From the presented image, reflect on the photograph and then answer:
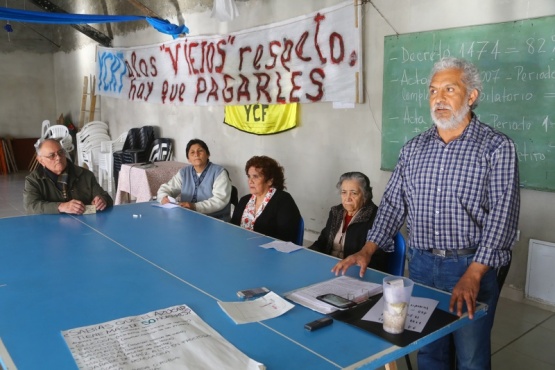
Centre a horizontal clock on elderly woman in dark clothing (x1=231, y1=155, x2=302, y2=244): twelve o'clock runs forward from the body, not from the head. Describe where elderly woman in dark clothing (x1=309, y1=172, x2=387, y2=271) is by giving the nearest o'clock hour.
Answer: elderly woman in dark clothing (x1=309, y1=172, x2=387, y2=271) is roughly at 9 o'clock from elderly woman in dark clothing (x1=231, y1=155, x2=302, y2=244).

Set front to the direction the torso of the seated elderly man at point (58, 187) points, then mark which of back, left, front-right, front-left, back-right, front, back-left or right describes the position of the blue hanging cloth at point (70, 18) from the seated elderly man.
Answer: back-left

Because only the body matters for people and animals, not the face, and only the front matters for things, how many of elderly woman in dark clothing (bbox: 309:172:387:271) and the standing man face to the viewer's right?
0

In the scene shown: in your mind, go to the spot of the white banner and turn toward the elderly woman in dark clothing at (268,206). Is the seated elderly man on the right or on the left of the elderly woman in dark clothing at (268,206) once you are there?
right

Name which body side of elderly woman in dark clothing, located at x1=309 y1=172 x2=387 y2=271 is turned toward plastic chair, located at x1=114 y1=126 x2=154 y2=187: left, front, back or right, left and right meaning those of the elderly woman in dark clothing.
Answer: right

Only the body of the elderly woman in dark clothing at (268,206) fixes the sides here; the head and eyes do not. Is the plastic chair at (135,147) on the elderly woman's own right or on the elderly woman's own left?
on the elderly woman's own right

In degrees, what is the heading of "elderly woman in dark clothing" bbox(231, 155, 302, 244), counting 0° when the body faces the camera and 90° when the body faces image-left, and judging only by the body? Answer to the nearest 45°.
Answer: approximately 45°

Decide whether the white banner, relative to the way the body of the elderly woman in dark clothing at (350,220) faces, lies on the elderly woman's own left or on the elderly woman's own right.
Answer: on the elderly woman's own right

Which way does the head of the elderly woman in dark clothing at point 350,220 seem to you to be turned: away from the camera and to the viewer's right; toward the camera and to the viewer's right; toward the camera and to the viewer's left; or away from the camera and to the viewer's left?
toward the camera and to the viewer's left

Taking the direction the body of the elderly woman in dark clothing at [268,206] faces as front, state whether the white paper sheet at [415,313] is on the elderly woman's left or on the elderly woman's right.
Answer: on the elderly woman's left

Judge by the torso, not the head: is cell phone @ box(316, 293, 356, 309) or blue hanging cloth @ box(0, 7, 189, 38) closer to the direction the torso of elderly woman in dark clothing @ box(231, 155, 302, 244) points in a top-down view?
the cell phone

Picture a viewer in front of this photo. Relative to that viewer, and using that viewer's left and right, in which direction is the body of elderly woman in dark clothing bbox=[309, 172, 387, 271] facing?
facing the viewer and to the left of the viewer
